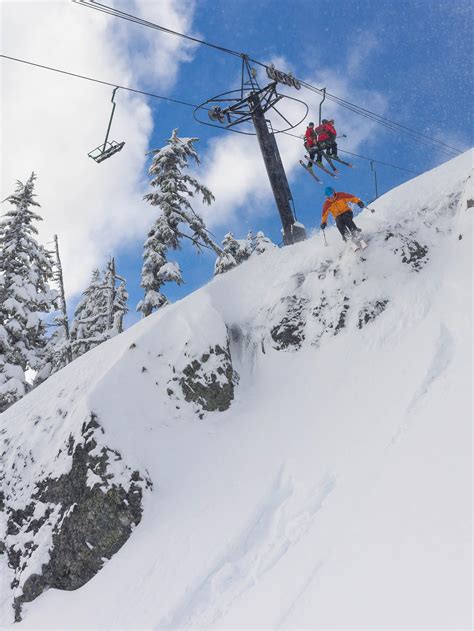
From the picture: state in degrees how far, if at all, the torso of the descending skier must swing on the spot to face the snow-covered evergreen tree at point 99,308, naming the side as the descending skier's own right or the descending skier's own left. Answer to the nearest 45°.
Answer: approximately 135° to the descending skier's own right

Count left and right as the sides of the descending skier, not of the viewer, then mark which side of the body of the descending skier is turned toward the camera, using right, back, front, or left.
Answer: front

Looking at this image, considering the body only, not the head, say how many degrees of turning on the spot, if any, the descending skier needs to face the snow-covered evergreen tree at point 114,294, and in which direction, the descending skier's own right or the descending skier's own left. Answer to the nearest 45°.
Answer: approximately 135° to the descending skier's own right
